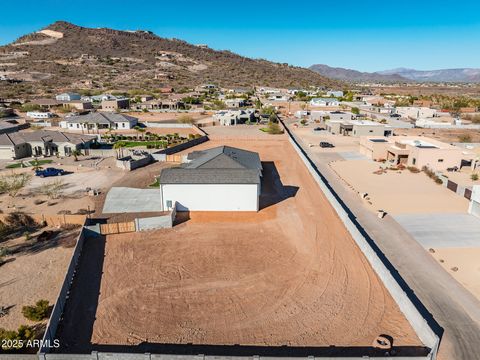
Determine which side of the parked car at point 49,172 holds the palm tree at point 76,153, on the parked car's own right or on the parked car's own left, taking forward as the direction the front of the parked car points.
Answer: on the parked car's own right

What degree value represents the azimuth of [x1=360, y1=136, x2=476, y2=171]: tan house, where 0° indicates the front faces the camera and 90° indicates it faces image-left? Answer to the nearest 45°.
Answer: approximately 45°

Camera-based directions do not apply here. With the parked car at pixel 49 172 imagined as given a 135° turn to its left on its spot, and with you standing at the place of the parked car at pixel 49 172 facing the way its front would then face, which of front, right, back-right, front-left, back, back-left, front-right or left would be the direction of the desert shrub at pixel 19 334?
front-right

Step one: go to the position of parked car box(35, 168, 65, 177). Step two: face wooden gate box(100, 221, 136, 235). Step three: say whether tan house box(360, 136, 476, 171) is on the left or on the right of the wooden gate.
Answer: left

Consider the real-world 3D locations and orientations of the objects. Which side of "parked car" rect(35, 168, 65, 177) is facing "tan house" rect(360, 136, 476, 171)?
front

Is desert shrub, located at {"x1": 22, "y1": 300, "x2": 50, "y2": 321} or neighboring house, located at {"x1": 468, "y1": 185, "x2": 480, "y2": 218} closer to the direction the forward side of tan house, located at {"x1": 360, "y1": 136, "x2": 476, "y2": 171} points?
the desert shrub

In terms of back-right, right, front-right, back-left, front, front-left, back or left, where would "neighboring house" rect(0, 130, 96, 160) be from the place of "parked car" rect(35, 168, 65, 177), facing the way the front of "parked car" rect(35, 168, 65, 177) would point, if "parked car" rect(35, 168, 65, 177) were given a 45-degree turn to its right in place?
front-right

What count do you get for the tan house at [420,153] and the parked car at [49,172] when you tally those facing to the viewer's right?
0
